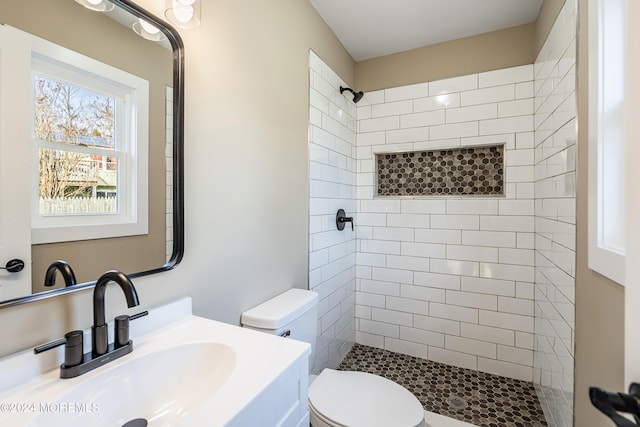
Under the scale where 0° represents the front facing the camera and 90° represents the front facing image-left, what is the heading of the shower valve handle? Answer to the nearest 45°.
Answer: approximately 315°

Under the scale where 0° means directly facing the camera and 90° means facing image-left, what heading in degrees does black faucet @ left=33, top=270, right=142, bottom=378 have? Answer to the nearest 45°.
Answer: approximately 315°

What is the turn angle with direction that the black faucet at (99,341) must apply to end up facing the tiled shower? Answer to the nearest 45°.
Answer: approximately 45° to its left

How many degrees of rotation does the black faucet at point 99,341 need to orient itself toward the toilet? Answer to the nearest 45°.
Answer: approximately 45° to its left

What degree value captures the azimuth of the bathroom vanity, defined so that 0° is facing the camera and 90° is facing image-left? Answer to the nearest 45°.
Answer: approximately 315°

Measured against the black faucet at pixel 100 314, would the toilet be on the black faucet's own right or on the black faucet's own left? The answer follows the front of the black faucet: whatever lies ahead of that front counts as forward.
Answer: on the black faucet's own left

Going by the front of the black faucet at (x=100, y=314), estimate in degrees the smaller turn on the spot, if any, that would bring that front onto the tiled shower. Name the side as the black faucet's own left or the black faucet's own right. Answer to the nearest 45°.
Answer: approximately 45° to the black faucet's own left

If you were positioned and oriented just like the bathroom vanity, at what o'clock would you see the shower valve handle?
The shower valve handle is roughly at 9 o'clock from the bathroom vanity.

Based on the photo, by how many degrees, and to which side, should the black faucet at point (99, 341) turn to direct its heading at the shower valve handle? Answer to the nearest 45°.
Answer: approximately 90° to its left
